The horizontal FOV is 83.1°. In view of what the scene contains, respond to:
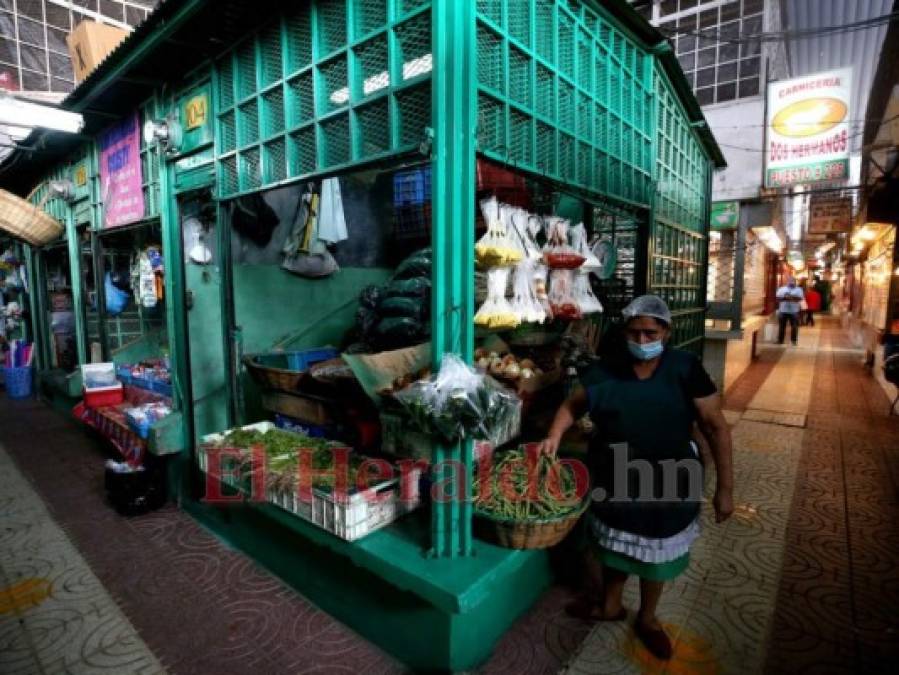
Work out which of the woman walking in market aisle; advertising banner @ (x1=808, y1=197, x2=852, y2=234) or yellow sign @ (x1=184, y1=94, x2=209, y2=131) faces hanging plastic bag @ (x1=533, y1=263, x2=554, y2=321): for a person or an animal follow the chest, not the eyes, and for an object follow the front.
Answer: the advertising banner

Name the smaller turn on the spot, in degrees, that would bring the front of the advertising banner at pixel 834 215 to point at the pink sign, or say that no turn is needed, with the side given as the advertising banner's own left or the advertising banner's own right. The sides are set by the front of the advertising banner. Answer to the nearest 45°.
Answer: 0° — it already faces it

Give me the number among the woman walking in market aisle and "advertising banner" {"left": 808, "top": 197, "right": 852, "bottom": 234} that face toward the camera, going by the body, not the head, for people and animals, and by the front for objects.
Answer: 2

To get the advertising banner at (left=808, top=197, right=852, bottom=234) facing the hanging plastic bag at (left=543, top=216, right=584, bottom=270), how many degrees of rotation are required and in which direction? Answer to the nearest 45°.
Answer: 0° — it already faces it

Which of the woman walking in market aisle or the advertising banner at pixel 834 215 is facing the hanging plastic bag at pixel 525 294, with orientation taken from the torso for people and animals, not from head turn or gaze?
the advertising banner

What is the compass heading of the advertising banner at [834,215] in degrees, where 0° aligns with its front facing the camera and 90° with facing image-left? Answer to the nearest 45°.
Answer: approximately 0°

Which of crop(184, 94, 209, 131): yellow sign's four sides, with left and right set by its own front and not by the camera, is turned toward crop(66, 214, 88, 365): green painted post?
right

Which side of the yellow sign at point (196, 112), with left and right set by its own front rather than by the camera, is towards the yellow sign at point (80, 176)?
right
